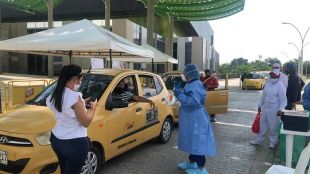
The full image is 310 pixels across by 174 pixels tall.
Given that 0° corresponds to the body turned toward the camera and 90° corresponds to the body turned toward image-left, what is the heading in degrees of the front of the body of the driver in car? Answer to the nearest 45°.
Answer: approximately 45°

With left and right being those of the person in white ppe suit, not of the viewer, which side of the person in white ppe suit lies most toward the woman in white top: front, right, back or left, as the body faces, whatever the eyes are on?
front

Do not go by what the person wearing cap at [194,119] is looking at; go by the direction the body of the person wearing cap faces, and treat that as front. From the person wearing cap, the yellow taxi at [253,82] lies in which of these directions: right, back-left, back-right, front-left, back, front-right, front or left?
right

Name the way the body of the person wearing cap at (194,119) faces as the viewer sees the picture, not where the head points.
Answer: to the viewer's left

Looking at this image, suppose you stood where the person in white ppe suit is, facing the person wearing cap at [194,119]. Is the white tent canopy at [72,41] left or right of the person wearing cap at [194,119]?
right

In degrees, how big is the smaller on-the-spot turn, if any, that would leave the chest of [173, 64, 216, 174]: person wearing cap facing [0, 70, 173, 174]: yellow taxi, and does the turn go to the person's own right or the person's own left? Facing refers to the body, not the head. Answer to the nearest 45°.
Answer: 0° — they already face it

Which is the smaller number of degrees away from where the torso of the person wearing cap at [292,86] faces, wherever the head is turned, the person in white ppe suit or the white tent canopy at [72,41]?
the white tent canopy

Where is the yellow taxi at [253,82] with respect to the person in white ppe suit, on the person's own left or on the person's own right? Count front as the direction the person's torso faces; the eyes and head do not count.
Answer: on the person's own right

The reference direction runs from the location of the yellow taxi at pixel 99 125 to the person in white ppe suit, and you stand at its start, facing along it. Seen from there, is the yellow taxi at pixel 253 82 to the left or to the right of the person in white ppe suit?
left

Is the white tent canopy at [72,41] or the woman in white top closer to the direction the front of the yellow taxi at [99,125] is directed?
the woman in white top

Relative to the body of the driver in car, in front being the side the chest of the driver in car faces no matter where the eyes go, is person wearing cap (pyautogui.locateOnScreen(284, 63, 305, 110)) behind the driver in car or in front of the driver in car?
behind

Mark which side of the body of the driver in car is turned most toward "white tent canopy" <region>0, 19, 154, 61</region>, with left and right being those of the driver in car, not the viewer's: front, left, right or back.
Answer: right
